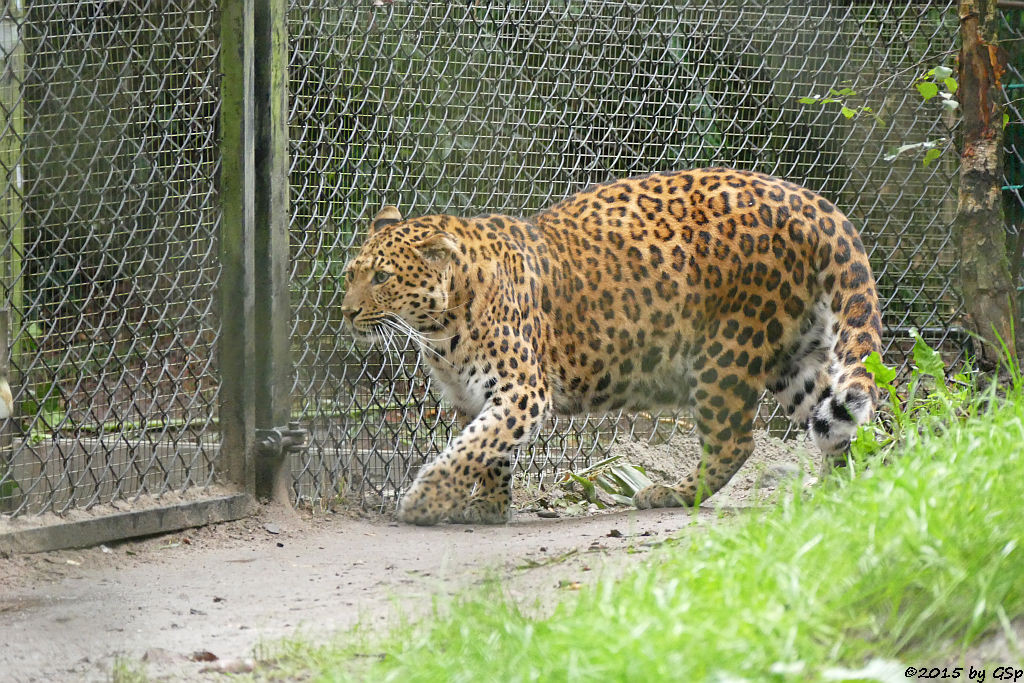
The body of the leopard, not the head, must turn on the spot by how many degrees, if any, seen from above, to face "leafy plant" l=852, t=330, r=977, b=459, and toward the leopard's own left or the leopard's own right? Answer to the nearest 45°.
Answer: approximately 135° to the leopard's own left

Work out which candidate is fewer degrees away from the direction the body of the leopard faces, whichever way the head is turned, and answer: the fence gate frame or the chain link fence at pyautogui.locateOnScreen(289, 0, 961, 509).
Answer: the fence gate frame

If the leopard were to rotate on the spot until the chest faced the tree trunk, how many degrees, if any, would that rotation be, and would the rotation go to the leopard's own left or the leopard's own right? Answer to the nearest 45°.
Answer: approximately 180°

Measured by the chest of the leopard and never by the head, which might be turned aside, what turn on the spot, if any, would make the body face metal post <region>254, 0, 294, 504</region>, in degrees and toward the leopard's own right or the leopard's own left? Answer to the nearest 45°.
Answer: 0° — it already faces it

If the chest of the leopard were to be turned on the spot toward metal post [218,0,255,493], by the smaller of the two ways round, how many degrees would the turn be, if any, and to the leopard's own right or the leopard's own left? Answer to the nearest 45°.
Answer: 0° — it already faces it

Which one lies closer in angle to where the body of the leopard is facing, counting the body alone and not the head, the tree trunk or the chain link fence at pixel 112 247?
the chain link fence

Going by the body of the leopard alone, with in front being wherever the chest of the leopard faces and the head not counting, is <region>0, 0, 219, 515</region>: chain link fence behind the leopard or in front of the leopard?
in front

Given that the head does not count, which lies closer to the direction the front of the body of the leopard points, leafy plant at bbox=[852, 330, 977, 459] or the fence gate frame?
the fence gate frame

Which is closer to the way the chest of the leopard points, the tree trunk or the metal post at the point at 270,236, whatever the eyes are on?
the metal post

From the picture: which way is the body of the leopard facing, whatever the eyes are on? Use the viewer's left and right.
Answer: facing to the left of the viewer

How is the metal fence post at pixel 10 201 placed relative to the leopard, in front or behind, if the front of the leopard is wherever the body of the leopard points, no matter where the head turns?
in front

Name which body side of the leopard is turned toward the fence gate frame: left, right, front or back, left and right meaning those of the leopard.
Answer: front
